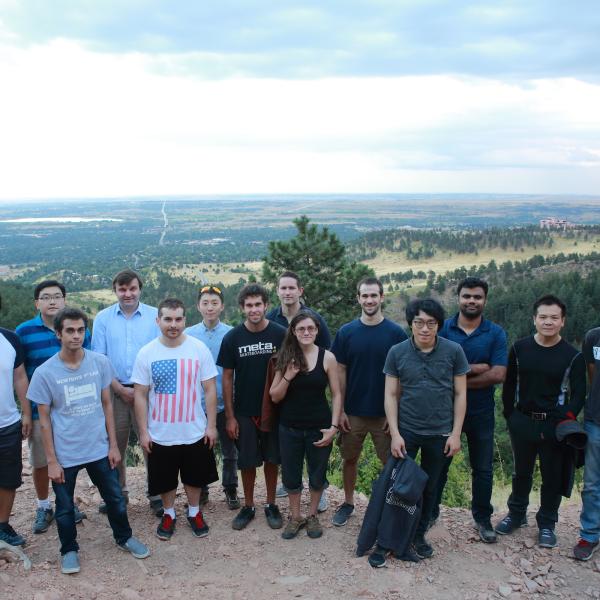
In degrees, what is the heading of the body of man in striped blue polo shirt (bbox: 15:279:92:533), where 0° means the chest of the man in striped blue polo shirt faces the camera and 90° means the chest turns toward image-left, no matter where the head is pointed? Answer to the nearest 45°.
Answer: approximately 0°

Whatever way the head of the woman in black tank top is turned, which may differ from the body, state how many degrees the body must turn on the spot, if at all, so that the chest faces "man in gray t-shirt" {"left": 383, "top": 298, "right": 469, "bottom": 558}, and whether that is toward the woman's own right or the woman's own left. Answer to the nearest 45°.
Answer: approximately 90° to the woman's own left

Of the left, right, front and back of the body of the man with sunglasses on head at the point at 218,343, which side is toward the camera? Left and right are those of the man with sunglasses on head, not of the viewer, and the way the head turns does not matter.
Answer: front

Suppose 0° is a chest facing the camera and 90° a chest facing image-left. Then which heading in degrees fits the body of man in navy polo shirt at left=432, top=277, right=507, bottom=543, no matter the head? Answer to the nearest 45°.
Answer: approximately 0°

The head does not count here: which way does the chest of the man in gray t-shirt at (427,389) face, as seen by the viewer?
toward the camera

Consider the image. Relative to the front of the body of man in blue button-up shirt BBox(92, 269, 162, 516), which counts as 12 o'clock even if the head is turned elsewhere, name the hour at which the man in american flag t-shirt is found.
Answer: The man in american flag t-shirt is roughly at 11 o'clock from the man in blue button-up shirt.

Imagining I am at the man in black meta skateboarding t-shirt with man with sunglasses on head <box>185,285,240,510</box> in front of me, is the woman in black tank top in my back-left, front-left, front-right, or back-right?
back-right

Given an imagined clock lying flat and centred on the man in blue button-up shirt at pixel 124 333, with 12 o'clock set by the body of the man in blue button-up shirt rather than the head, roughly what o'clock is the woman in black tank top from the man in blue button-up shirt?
The woman in black tank top is roughly at 10 o'clock from the man in blue button-up shirt.

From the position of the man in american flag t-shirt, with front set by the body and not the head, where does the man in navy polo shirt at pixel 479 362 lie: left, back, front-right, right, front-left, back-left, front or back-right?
left

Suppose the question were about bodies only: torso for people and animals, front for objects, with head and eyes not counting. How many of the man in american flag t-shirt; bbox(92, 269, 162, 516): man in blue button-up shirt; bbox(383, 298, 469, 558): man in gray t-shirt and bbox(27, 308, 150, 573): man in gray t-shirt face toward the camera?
4
